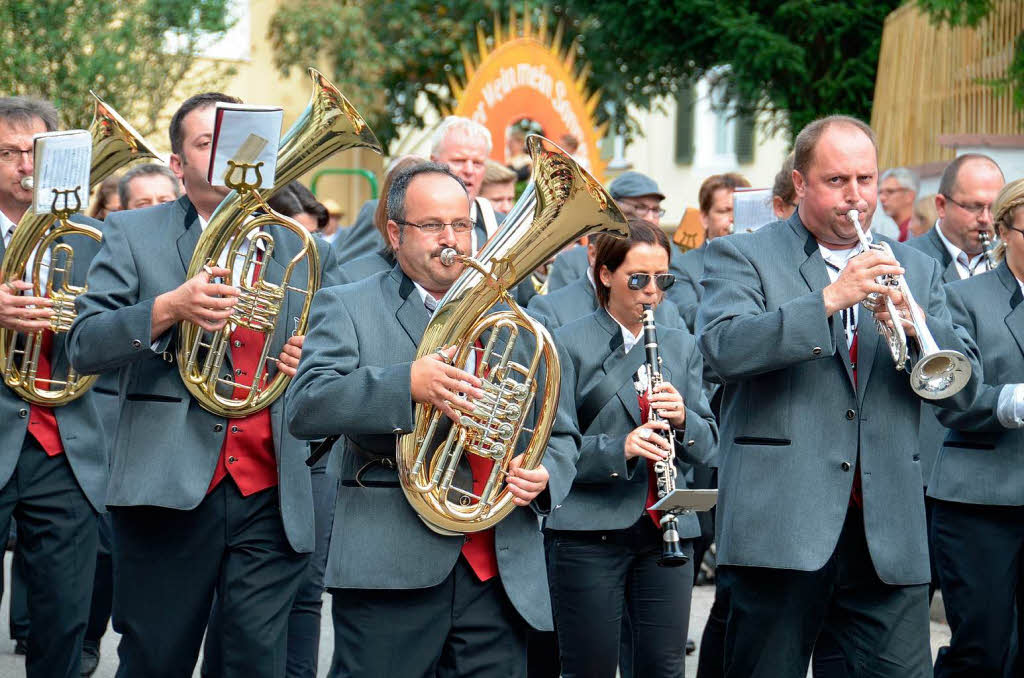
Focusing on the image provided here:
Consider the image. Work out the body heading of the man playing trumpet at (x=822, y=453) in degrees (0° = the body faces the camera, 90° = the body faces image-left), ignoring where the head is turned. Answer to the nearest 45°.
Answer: approximately 315°

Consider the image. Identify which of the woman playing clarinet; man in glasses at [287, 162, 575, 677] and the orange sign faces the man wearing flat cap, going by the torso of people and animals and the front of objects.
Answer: the orange sign

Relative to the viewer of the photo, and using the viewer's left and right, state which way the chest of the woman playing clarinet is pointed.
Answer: facing the viewer and to the right of the viewer

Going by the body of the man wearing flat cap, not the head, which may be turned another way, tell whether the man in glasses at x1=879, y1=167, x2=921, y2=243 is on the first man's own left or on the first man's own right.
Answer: on the first man's own left

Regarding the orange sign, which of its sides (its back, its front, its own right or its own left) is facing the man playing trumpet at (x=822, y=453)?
front

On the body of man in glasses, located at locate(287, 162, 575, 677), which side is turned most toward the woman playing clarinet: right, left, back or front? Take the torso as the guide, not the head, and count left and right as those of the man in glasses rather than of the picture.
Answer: left

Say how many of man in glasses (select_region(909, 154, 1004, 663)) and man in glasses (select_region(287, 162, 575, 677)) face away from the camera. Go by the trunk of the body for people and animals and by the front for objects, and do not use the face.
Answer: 0

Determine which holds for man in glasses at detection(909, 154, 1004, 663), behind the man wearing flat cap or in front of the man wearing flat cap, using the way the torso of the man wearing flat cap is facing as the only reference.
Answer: in front

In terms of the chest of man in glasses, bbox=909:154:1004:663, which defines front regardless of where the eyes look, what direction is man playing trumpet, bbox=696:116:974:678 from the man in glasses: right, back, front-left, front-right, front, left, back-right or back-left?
front-right

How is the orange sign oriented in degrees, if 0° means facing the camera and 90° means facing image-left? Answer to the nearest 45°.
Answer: approximately 0°

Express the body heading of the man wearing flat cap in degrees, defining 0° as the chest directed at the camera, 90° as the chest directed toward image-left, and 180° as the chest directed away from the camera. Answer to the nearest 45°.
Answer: approximately 315°

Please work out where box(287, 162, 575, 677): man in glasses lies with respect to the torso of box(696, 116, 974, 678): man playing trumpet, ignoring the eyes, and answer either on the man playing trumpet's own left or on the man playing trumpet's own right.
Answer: on the man playing trumpet's own right

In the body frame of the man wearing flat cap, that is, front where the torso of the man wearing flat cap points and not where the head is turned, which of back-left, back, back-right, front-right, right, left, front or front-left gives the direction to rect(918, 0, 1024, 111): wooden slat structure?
left

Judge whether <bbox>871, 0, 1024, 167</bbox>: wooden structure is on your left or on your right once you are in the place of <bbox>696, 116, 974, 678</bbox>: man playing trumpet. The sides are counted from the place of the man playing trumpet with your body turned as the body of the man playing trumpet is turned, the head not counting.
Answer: on your left
